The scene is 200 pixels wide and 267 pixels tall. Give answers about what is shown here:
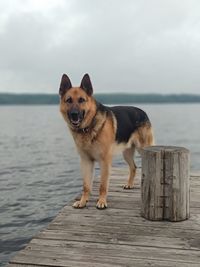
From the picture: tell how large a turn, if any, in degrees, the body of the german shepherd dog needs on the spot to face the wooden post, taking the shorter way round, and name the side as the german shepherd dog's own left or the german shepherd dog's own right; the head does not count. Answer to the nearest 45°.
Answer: approximately 90° to the german shepherd dog's own left

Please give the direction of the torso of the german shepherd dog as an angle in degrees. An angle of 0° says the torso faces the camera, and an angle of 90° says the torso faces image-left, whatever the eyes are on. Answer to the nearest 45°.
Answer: approximately 45°
